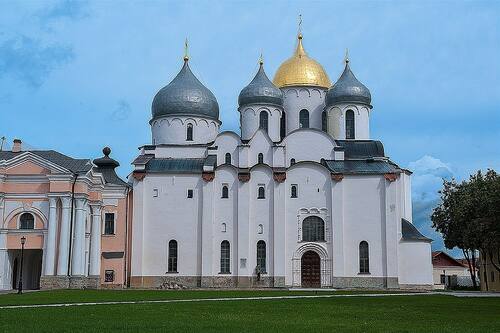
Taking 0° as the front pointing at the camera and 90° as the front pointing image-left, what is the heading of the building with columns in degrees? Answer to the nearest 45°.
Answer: approximately 0°
